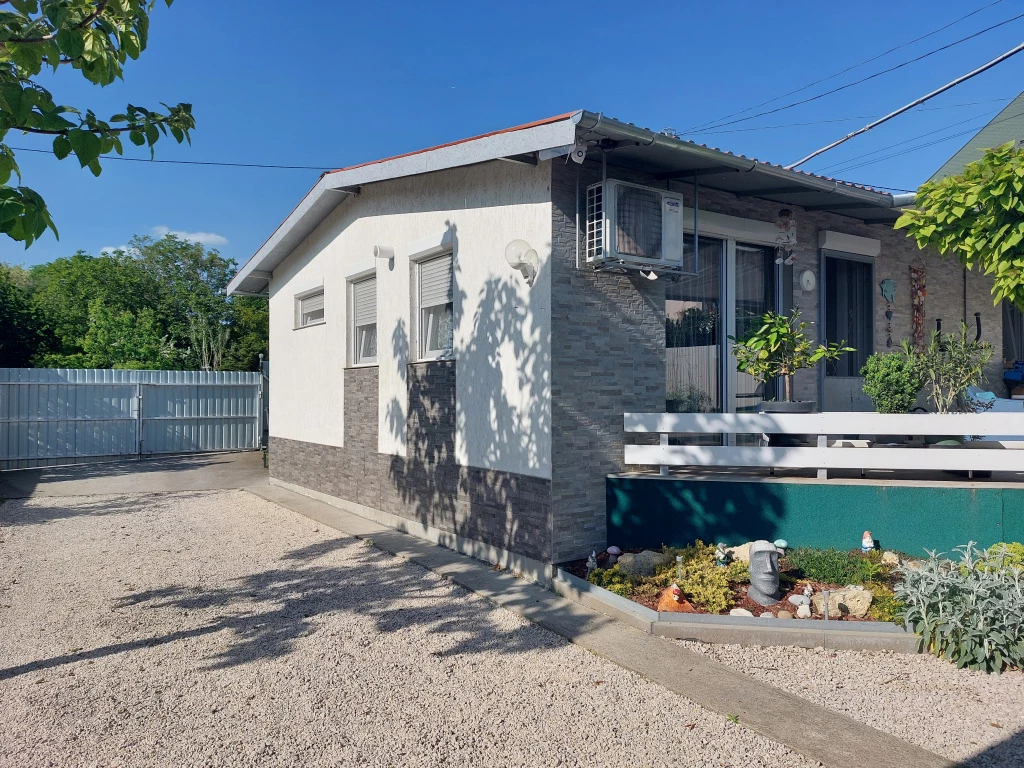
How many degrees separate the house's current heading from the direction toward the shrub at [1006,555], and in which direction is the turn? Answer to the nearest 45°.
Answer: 0° — it already faces it

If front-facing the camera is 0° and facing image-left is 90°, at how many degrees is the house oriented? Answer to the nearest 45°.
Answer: approximately 315°

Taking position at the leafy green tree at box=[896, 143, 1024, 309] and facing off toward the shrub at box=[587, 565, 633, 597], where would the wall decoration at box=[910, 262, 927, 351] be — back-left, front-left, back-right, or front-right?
back-right

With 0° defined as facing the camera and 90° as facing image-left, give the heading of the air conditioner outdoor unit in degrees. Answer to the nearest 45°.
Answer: approximately 315°

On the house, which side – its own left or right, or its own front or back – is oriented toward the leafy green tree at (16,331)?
back

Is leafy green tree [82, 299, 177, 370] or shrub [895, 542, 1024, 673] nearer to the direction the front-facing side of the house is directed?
the shrub

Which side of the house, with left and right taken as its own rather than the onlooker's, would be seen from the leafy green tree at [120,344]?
back

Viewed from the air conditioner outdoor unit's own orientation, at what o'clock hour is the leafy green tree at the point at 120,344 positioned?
The leafy green tree is roughly at 6 o'clock from the air conditioner outdoor unit.

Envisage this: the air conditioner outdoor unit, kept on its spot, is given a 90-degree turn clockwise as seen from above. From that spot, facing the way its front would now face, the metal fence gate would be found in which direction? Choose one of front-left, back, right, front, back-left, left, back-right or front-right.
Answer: right

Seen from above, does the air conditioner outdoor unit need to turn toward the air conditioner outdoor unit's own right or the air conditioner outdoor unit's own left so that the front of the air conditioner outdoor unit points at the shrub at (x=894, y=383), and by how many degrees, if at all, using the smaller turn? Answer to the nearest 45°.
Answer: approximately 90° to the air conditioner outdoor unit's own left
